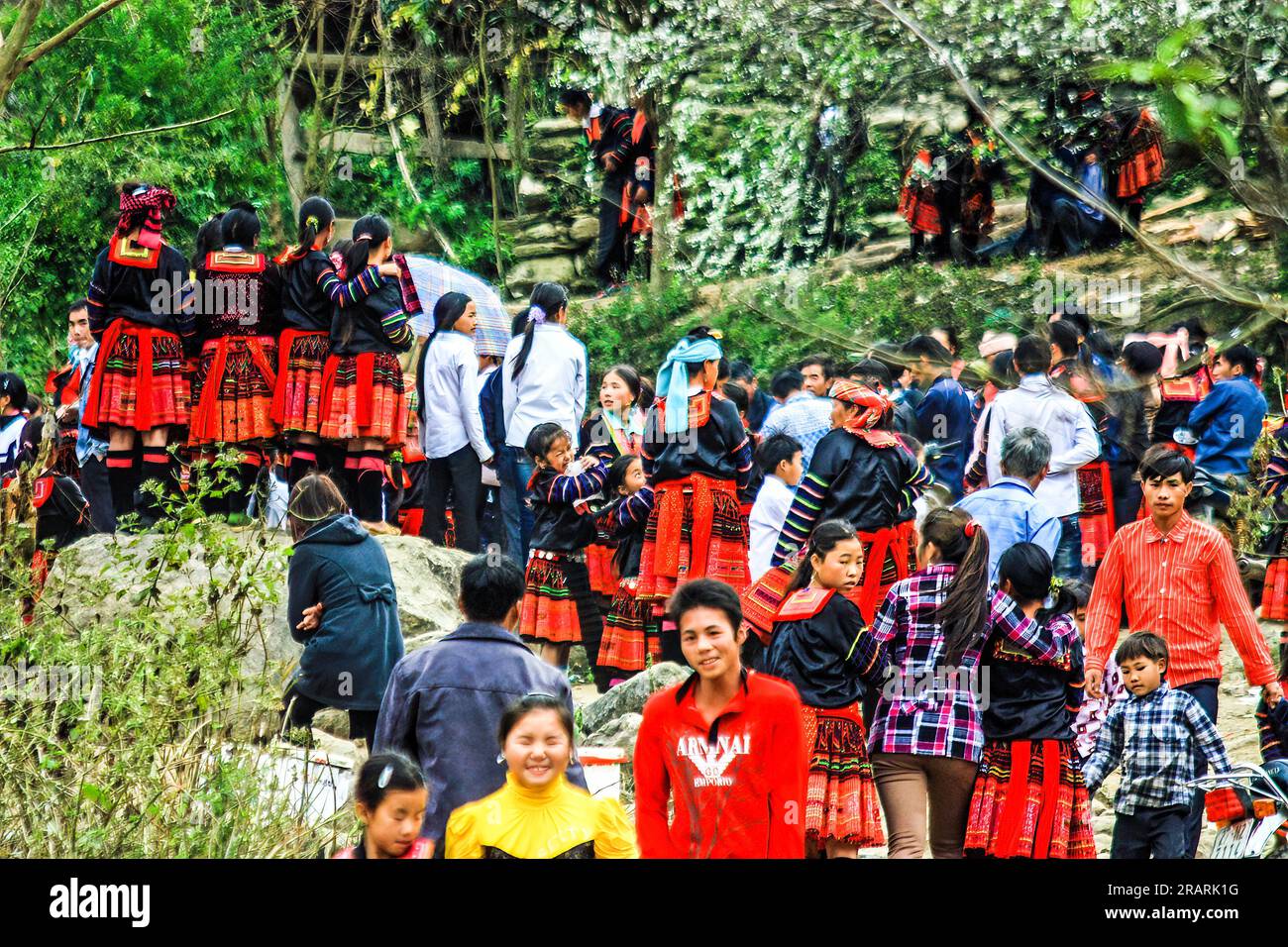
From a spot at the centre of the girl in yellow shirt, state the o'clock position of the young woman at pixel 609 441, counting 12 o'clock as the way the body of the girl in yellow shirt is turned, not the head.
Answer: The young woman is roughly at 6 o'clock from the girl in yellow shirt.

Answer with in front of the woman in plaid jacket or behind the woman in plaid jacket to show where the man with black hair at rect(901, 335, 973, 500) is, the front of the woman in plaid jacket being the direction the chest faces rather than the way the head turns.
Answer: in front

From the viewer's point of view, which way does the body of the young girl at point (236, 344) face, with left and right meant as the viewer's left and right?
facing away from the viewer

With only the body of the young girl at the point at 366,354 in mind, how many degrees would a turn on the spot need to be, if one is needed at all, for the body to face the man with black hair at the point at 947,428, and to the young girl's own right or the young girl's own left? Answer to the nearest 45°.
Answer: approximately 45° to the young girl's own right

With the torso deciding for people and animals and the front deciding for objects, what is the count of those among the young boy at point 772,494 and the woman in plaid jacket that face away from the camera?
1

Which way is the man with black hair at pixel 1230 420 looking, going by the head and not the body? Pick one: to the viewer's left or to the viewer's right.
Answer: to the viewer's left

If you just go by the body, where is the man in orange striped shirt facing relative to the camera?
toward the camera

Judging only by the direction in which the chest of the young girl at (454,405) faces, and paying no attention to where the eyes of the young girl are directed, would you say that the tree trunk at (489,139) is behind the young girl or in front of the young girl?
in front

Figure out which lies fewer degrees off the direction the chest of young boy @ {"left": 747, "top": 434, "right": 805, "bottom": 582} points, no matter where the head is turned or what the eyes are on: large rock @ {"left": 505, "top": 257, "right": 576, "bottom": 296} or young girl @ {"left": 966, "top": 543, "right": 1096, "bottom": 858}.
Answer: the young girl
